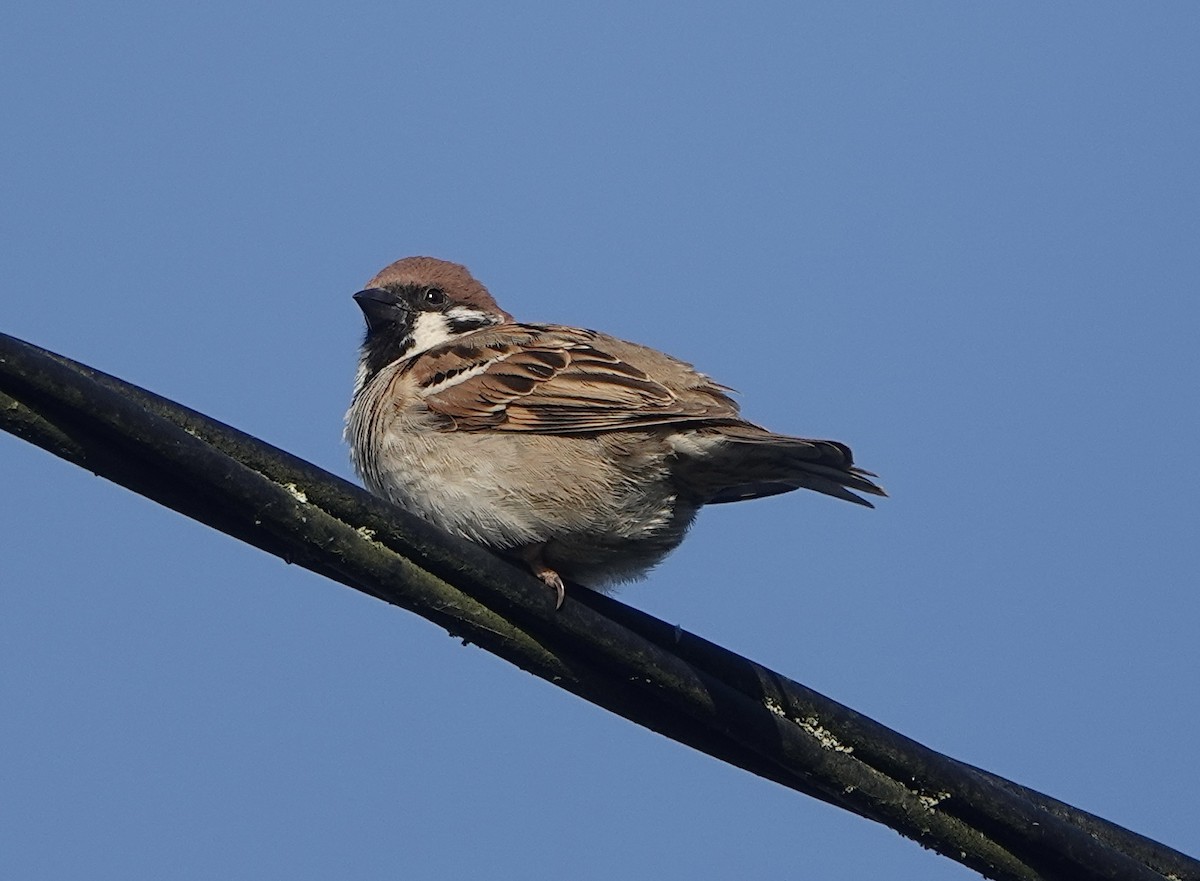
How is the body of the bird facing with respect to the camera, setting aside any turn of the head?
to the viewer's left
